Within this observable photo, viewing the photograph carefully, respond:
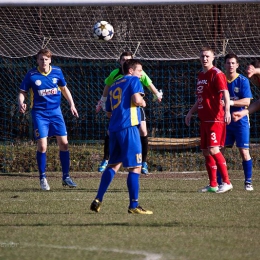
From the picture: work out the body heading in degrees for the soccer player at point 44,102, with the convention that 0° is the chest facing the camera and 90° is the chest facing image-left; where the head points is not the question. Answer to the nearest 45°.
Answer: approximately 0°

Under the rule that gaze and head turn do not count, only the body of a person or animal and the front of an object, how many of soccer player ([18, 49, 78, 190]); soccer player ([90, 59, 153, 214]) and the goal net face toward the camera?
2

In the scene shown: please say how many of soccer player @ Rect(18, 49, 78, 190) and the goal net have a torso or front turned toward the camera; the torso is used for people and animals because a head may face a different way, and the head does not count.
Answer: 2

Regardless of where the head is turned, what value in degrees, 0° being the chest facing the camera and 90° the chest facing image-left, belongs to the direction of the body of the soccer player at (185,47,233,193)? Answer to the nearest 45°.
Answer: approximately 45°

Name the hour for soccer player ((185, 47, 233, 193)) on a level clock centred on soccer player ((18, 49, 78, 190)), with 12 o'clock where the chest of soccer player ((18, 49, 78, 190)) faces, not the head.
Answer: soccer player ((185, 47, 233, 193)) is roughly at 10 o'clock from soccer player ((18, 49, 78, 190)).

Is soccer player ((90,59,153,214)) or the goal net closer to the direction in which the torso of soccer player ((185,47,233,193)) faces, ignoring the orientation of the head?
the soccer player

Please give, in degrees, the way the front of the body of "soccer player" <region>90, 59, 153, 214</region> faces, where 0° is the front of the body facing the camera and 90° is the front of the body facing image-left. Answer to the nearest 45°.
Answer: approximately 225°
